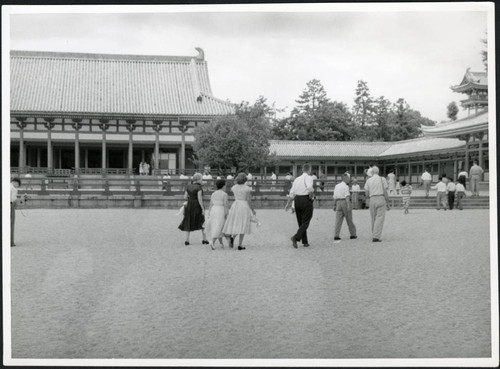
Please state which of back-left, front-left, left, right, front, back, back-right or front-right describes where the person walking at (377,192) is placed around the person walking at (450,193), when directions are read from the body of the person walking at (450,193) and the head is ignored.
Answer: back

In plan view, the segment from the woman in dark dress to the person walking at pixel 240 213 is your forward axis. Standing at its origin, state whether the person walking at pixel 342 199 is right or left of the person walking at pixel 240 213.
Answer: left

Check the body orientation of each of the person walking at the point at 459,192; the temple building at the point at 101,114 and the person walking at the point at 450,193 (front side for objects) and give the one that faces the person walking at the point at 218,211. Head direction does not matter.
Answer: the temple building

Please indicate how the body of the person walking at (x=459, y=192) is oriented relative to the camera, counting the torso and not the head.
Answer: away from the camera

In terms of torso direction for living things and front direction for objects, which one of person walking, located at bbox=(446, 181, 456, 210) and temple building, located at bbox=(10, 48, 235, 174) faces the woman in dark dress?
the temple building

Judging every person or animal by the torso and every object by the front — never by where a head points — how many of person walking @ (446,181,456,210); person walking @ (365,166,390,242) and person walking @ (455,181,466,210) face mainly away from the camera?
3

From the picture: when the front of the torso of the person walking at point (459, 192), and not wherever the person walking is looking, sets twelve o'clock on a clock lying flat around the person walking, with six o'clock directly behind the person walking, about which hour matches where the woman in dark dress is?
The woman in dark dress is roughly at 7 o'clock from the person walking.

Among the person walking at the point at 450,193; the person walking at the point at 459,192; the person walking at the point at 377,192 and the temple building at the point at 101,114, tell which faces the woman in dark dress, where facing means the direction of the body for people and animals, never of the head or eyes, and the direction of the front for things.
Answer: the temple building

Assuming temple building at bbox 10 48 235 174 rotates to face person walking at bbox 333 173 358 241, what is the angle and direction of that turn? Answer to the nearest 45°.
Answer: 0° — it already faces them

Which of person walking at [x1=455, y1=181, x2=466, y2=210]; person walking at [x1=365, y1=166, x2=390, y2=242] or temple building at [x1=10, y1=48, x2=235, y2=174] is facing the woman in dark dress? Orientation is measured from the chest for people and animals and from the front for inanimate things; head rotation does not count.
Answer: the temple building

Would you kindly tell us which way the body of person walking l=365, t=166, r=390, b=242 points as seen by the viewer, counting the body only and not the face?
away from the camera

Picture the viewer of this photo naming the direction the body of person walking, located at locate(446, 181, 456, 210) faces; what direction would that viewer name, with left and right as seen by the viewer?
facing away from the viewer
